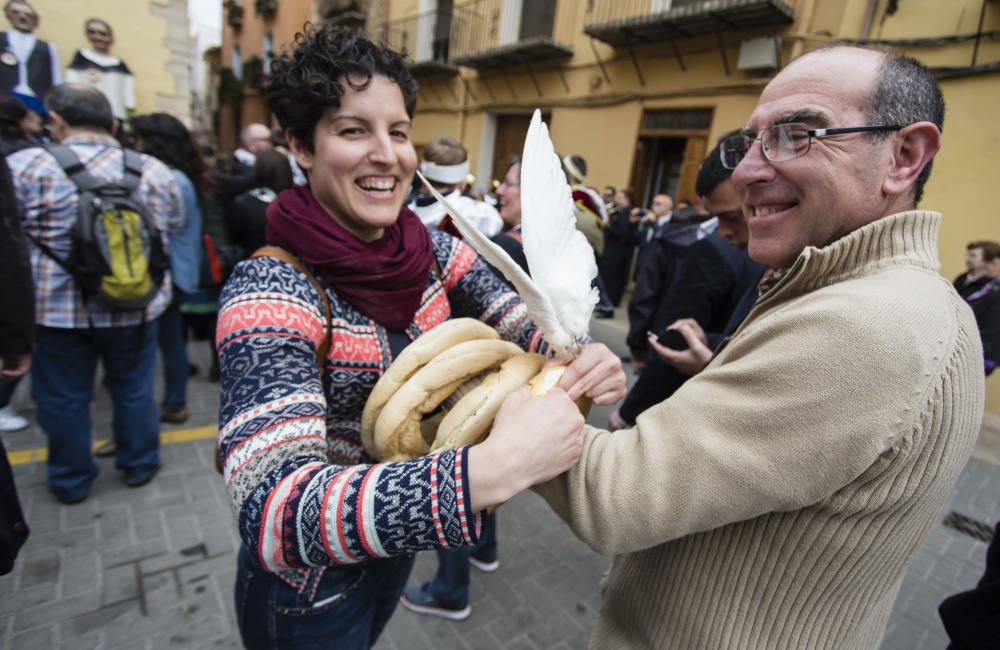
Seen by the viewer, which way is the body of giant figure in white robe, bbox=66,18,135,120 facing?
toward the camera

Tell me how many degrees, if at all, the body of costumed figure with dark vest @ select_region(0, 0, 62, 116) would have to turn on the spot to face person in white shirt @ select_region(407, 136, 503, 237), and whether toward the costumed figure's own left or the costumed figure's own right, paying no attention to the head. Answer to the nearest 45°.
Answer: approximately 45° to the costumed figure's own left

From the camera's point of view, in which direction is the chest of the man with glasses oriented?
to the viewer's left

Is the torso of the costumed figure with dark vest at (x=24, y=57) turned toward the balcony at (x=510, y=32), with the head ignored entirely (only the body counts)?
no

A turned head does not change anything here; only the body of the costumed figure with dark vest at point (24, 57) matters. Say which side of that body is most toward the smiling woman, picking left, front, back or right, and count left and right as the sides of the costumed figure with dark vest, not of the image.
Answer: front

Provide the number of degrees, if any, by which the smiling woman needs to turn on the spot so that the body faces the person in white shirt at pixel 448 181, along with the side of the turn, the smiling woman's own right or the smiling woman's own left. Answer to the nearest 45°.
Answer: approximately 135° to the smiling woman's own left

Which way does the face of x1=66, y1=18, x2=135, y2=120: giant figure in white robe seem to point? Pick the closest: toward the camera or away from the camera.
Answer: toward the camera

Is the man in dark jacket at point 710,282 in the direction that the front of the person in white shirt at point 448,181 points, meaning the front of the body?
no

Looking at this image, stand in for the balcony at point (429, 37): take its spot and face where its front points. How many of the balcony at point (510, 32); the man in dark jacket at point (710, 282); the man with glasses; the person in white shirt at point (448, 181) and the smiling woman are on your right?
0

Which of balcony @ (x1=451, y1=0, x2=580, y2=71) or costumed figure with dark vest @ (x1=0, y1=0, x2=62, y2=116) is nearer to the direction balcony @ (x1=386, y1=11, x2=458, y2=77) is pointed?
the costumed figure with dark vest

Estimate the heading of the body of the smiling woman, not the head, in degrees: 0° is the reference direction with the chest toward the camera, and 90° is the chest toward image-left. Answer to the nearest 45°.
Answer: approximately 315°

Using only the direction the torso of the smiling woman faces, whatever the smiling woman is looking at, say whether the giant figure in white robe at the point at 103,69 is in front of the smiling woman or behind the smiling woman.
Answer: behind

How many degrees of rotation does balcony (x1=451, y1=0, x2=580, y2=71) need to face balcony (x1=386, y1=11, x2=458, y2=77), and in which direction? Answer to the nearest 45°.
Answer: approximately 90° to its right

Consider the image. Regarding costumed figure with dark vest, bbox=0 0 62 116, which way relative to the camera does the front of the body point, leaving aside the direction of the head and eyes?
toward the camera

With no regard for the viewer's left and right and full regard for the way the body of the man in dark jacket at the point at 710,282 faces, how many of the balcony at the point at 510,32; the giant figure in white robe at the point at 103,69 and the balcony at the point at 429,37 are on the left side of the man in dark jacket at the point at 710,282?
0

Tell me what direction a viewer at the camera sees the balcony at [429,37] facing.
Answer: facing the viewer and to the left of the viewer

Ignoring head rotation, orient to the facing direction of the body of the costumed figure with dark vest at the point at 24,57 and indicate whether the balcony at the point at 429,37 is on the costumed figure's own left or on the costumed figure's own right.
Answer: on the costumed figure's own left
